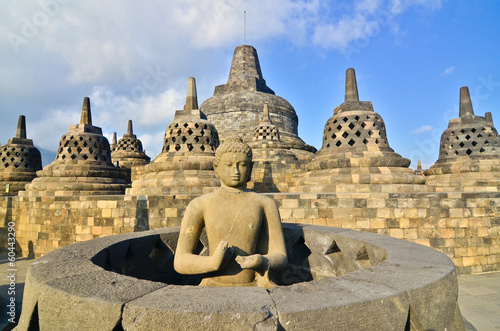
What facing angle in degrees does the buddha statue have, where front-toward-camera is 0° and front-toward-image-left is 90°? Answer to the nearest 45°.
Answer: approximately 0°

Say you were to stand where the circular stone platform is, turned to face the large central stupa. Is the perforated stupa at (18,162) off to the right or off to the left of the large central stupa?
left

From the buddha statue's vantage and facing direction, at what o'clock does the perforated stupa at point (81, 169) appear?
The perforated stupa is roughly at 5 o'clock from the buddha statue.

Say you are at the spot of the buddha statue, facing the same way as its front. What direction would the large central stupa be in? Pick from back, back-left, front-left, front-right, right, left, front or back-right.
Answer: back

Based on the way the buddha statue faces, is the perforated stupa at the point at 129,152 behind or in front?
behind

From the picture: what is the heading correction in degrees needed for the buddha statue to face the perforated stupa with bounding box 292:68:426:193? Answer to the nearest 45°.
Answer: approximately 135° to its left

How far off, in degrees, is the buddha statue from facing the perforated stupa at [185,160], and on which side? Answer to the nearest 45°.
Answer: approximately 180°
